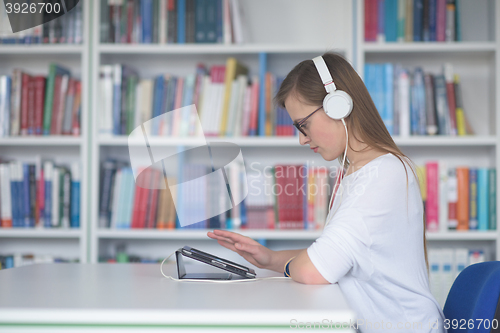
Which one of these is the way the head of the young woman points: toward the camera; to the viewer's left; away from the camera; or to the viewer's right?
to the viewer's left

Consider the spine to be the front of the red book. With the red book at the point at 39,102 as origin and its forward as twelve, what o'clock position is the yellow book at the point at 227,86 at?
The yellow book is roughly at 10 o'clock from the red book.

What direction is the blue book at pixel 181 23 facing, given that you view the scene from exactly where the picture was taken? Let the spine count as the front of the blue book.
facing the viewer

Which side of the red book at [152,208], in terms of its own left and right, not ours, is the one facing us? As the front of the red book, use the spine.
front

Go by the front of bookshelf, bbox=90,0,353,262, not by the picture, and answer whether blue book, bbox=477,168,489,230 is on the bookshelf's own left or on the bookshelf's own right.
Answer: on the bookshelf's own left

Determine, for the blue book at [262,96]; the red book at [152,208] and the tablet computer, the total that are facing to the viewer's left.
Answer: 0

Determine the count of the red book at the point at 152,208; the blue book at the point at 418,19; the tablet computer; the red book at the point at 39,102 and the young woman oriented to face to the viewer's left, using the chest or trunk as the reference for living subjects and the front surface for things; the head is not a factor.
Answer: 1

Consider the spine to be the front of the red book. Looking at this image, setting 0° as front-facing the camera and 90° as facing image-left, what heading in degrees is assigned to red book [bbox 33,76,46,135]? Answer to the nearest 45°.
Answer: approximately 0°

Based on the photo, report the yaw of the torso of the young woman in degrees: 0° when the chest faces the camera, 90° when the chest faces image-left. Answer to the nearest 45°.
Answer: approximately 90°

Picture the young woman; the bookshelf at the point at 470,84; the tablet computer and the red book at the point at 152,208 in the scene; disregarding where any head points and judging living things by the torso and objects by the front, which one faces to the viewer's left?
the young woman
